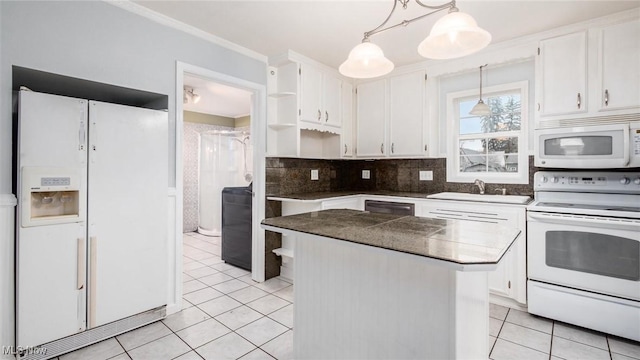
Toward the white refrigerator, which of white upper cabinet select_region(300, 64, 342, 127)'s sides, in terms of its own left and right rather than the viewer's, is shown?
right

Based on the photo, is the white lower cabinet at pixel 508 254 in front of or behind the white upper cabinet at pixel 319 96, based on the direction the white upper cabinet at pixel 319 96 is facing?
in front

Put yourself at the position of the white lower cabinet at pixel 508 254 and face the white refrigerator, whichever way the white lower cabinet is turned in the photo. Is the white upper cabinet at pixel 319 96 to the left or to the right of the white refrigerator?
right

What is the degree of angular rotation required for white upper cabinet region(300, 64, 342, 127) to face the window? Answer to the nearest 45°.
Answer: approximately 45° to its left

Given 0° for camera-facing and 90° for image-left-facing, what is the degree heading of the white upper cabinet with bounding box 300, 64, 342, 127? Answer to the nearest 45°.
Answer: approximately 315°

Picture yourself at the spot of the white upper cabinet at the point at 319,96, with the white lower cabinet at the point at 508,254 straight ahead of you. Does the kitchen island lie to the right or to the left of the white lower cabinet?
right

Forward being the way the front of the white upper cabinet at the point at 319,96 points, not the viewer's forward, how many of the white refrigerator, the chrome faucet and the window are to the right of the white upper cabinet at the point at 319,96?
1

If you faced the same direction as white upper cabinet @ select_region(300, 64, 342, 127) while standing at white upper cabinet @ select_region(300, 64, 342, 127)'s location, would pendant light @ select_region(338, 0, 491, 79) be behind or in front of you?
in front
